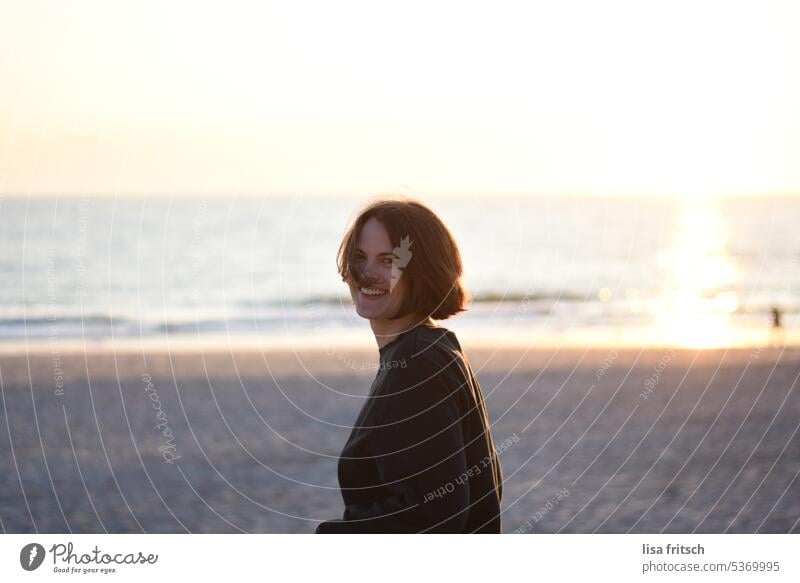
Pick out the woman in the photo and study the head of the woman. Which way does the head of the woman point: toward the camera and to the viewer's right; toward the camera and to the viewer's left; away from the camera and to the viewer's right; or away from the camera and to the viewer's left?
toward the camera and to the viewer's left

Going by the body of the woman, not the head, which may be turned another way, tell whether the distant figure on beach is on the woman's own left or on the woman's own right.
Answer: on the woman's own right
